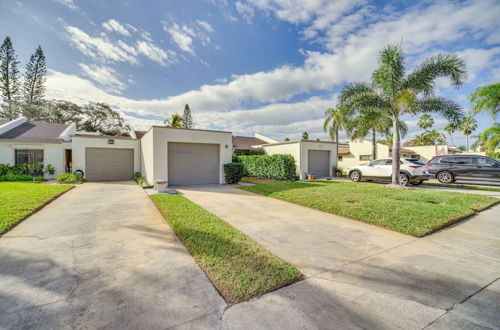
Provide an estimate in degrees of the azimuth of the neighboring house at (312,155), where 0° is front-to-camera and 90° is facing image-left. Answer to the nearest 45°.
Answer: approximately 315°

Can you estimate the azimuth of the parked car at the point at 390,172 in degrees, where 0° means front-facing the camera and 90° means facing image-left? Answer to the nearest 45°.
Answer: approximately 135°

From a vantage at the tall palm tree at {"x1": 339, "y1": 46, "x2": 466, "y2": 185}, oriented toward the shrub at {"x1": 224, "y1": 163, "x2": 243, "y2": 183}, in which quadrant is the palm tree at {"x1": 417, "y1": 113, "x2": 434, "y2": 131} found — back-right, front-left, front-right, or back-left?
back-right

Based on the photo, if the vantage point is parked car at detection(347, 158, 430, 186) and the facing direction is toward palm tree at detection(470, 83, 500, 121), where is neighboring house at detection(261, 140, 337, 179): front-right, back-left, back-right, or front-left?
back-left
